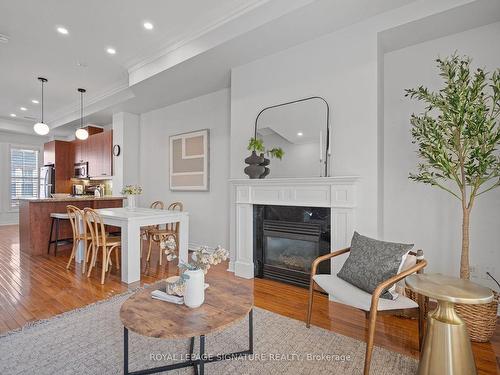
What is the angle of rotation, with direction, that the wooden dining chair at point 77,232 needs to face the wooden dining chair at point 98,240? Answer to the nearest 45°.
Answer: approximately 90° to its right

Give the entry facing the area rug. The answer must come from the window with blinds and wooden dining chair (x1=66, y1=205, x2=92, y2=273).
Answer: the window with blinds

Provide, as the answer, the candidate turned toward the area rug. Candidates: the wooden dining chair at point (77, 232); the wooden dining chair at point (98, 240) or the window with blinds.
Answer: the window with blinds

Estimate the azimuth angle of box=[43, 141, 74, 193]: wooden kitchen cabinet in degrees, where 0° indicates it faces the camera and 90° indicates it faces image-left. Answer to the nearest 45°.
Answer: approximately 45°

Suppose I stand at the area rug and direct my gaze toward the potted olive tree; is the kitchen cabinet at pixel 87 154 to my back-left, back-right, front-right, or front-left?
back-left

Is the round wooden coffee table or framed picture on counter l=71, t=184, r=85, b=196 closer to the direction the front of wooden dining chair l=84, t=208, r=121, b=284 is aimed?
the framed picture on counter

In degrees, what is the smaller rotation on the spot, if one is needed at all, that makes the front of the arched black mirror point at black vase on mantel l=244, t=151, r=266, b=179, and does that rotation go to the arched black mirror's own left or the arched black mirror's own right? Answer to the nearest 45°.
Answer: approximately 45° to the arched black mirror's own right

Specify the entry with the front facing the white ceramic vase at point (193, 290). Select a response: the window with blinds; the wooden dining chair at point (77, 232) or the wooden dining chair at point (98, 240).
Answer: the window with blinds

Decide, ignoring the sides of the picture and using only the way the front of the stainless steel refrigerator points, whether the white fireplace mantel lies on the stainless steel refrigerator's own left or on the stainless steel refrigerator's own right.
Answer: on the stainless steel refrigerator's own left
